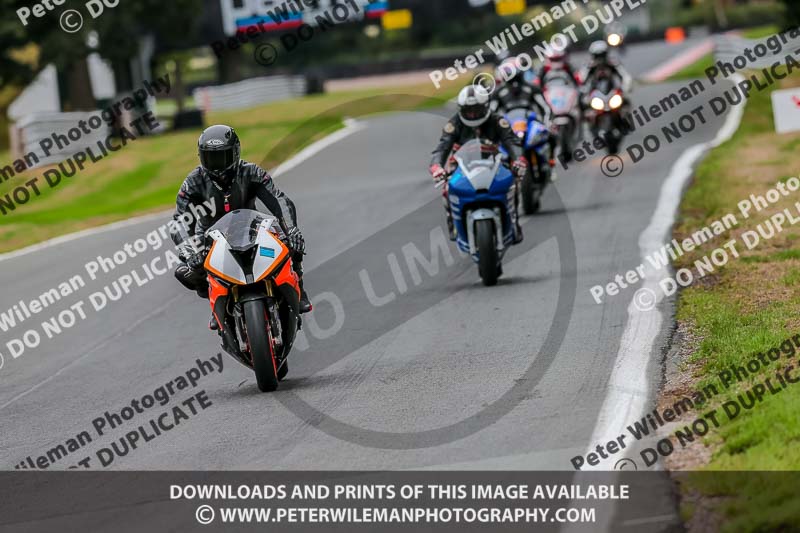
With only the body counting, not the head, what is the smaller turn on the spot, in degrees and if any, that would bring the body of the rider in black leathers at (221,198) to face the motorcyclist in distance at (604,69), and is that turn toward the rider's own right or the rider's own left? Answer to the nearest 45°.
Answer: approximately 135° to the rider's own left

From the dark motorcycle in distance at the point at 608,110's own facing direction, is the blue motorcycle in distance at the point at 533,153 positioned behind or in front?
in front

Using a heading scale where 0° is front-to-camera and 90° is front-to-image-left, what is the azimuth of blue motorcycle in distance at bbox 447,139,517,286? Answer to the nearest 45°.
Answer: approximately 0°

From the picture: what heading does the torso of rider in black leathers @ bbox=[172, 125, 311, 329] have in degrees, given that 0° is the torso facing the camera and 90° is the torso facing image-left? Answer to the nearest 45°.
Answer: approximately 0°

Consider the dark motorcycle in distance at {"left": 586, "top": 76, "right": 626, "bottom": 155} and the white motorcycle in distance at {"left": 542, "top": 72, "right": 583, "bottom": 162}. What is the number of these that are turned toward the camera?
2

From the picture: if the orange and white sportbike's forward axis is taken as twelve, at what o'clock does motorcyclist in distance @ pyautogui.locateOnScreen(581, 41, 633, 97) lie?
The motorcyclist in distance is roughly at 7 o'clock from the orange and white sportbike.

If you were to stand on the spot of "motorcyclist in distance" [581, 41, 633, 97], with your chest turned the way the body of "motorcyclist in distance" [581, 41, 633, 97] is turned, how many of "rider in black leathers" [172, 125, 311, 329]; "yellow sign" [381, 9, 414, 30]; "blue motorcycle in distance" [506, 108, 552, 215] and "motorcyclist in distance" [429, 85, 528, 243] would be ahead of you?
3

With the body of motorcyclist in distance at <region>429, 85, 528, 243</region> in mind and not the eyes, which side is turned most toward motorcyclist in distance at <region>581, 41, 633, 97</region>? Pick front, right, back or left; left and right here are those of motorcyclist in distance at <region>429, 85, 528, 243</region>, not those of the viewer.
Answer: back

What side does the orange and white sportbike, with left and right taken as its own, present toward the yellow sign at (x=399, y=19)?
back

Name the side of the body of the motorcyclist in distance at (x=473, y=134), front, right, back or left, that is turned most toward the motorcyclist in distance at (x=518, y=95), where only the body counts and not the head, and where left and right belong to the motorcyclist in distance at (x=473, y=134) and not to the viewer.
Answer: back

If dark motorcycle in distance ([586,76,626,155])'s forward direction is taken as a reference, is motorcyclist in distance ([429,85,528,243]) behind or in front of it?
in front
